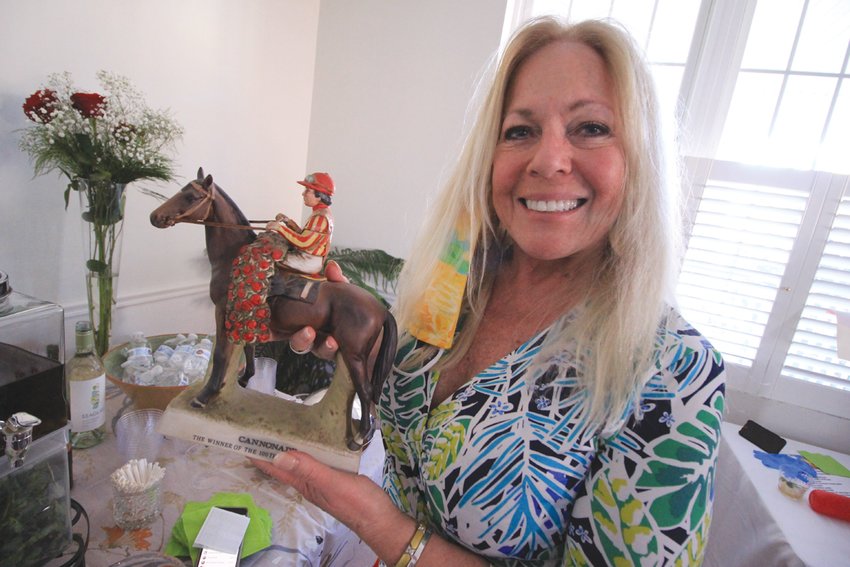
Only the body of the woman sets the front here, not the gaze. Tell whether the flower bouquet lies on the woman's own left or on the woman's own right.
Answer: on the woman's own right

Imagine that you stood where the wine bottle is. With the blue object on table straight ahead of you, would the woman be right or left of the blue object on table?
right

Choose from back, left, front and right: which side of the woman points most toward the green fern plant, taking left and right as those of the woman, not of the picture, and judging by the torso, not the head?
right

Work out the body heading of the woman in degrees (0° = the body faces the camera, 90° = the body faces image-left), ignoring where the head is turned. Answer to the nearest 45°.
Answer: approximately 45°

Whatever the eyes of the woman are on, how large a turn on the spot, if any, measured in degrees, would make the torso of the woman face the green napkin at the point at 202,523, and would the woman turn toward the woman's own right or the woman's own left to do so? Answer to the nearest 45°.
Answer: approximately 45° to the woman's own right
